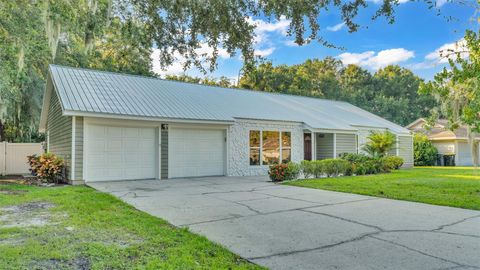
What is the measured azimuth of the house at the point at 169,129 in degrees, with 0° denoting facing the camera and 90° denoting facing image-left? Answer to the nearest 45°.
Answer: approximately 315°

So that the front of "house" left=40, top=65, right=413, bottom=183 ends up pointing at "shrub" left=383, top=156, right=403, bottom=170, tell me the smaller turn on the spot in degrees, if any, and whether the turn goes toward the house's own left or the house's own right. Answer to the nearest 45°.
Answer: approximately 45° to the house's own left

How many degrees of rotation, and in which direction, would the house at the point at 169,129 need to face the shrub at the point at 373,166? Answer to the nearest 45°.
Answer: approximately 45° to its left

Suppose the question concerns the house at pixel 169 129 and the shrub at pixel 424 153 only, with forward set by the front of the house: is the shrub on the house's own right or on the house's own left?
on the house's own left

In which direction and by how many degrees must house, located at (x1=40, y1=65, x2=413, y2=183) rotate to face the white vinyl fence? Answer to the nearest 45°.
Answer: approximately 135° to its right
